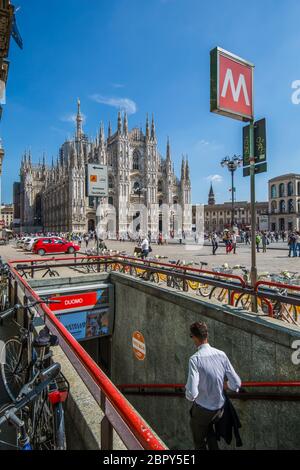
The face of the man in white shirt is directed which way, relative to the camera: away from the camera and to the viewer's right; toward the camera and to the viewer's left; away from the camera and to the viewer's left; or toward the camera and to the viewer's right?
away from the camera and to the viewer's left

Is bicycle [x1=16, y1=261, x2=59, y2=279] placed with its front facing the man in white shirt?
no

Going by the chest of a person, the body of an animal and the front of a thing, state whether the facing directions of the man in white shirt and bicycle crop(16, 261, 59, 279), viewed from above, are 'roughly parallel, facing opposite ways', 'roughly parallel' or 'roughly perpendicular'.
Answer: roughly perpendicular

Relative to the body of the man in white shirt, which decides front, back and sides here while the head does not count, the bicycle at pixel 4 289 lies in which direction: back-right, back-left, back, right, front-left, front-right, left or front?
front

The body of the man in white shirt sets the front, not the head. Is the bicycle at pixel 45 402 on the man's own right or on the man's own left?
on the man's own left

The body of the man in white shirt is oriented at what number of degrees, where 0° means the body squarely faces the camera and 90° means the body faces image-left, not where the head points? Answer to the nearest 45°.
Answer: approximately 135°

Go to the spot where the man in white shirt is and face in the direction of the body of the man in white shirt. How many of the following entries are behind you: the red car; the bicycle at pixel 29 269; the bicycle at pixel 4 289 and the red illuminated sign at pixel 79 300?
0

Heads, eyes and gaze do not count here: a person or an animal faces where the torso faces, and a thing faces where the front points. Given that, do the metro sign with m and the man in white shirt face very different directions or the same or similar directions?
very different directions

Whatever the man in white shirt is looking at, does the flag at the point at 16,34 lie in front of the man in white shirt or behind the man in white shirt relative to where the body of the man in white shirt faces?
in front

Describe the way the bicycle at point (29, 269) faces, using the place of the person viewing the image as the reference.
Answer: facing to the right of the viewer

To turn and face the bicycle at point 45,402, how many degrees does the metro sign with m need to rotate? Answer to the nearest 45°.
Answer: approximately 90° to its right

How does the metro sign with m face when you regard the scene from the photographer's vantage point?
facing the viewer and to the right of the viewer

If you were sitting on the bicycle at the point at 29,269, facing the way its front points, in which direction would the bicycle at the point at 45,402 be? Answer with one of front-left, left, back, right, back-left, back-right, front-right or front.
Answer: right
